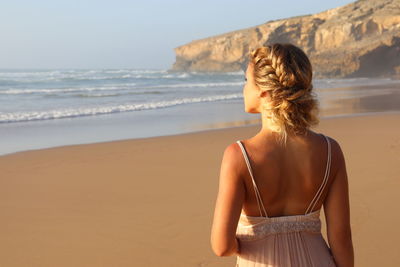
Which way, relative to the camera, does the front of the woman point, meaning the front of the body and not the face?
away from the camera

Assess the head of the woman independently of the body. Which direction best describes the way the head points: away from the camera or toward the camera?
away from the camera
